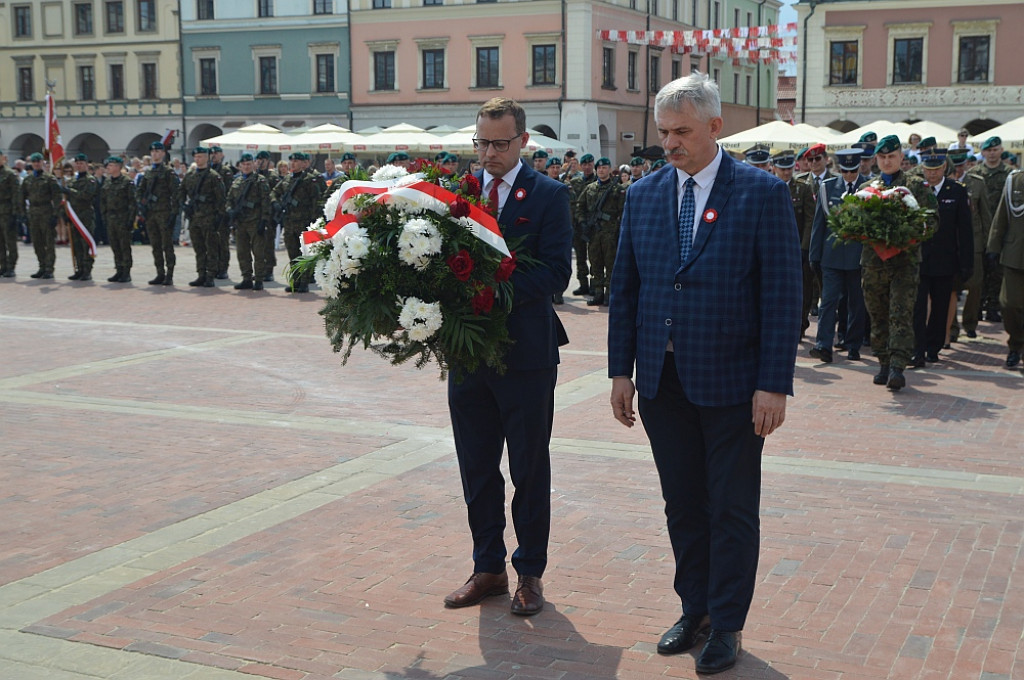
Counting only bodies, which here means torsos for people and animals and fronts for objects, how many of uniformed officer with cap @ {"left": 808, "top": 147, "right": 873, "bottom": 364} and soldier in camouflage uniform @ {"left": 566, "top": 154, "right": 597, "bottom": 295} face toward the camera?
2

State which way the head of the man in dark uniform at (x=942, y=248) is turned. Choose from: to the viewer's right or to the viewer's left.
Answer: to the viewer's left

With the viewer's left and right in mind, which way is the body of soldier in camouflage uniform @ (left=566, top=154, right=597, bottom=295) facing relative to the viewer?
facing the viewer

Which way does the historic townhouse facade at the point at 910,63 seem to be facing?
toward the camera

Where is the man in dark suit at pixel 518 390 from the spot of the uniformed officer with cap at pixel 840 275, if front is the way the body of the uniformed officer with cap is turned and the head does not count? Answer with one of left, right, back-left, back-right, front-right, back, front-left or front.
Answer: front

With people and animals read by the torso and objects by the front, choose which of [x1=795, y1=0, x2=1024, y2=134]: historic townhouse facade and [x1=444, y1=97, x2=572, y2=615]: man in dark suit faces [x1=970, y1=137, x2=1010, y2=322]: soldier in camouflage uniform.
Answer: the historic townhouse facade

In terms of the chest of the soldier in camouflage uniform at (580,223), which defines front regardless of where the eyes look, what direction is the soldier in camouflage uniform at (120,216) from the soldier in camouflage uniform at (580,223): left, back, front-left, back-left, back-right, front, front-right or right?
right

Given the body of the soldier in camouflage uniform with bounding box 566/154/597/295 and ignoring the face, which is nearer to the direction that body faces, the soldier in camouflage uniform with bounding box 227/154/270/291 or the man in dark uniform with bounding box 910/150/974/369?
the man in dark uniform

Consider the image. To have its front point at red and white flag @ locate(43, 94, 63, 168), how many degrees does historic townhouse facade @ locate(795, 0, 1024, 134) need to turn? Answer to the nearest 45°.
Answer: approximately 45° to its right

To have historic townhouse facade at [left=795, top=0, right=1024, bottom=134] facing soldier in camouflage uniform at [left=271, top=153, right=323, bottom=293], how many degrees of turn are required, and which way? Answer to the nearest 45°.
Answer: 0° — it already faces them

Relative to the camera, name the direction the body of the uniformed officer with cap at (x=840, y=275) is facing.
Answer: toward the camera

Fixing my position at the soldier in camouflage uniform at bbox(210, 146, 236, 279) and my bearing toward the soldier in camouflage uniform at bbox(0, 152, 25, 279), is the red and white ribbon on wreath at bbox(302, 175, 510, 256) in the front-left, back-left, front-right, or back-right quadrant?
back-left
